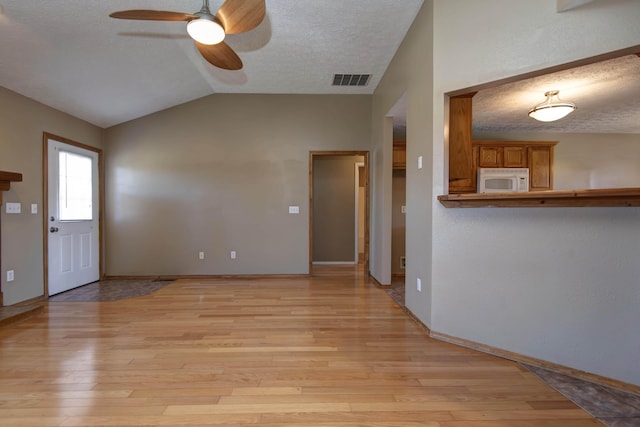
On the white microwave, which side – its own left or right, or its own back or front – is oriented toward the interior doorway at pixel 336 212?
right

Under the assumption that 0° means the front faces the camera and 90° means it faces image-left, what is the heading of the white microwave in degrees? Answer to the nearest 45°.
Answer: approximately 0°

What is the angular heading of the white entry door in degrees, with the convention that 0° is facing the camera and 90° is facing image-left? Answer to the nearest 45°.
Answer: approximately 315°

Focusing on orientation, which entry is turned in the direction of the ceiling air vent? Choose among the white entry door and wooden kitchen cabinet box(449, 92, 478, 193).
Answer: the white entry door

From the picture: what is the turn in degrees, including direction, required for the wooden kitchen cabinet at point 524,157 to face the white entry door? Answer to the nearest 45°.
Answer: approximately 45° to its right

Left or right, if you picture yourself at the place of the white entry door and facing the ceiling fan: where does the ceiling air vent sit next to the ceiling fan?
left

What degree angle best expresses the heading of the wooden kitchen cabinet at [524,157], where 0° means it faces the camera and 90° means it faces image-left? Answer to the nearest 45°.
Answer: approximately 0°

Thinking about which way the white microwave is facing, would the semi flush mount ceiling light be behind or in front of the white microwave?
in front

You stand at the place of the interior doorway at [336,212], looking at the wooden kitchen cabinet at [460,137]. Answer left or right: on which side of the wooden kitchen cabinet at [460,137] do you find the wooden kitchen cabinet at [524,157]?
left

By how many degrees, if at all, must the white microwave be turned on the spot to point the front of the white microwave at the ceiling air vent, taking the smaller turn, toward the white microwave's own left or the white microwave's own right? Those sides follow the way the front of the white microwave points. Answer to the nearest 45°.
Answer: approximately 45° to the white microwave's own right
